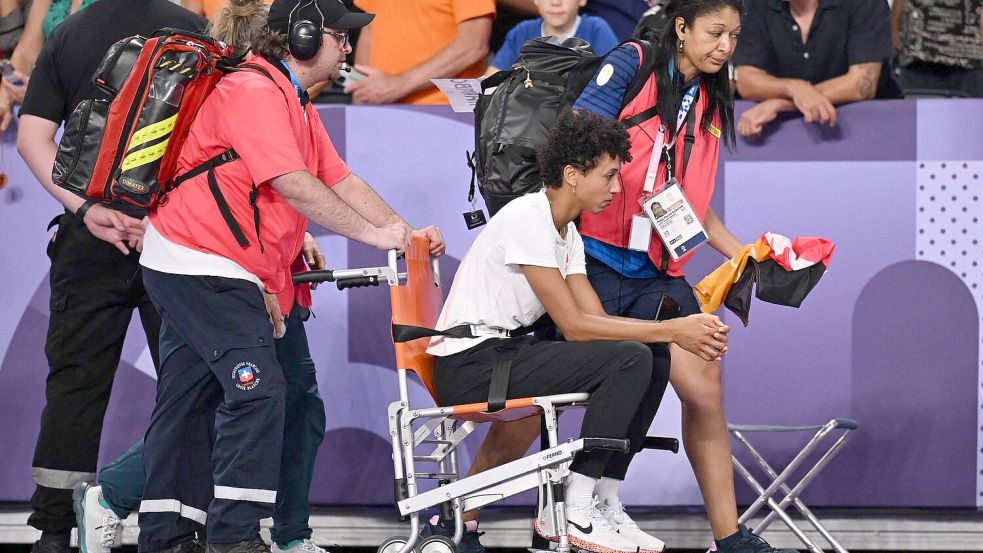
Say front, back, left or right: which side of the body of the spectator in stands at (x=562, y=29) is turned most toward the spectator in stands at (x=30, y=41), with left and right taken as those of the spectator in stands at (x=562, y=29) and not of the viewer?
right

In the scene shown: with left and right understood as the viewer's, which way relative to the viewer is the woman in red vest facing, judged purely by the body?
facing the viewer and to the right of the viewer

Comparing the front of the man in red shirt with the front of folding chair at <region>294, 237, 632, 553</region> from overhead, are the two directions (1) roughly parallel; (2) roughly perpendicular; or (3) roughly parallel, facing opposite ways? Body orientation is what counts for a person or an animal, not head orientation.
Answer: roughly parallel

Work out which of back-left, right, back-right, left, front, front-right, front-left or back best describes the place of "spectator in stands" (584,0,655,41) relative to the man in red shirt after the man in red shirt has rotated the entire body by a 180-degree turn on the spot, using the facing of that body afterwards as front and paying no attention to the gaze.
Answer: back-right

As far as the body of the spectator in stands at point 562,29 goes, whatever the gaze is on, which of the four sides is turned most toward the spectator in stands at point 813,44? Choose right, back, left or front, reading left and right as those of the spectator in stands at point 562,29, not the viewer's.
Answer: left

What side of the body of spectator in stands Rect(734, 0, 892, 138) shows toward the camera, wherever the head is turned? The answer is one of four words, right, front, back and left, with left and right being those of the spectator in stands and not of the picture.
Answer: front

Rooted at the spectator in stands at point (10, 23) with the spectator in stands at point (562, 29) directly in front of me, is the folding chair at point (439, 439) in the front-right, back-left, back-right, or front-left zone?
front-right

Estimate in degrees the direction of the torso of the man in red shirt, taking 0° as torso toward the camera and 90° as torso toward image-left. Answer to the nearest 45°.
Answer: approximately 270°

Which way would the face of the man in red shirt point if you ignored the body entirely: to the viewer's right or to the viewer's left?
to the viewer's right

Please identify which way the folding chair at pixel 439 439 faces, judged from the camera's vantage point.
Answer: facing to the right of the viewer

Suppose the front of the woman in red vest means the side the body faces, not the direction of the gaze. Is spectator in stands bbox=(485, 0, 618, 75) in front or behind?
behind

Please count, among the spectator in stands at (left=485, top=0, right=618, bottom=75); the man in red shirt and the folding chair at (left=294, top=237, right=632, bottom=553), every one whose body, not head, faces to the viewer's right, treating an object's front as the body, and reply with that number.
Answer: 2

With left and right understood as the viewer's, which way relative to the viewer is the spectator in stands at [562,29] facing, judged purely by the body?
facing the viewer
